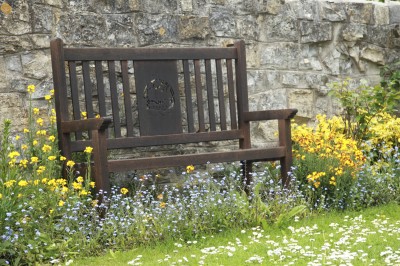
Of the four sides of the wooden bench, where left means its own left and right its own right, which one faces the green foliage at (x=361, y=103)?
left

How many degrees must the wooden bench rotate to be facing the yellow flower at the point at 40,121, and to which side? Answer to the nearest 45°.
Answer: approximately 90° to its right

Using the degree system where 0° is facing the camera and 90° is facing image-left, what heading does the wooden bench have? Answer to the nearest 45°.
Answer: approximately 315°

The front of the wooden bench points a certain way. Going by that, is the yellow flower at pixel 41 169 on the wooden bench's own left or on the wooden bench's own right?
on the wooden bench's own right
